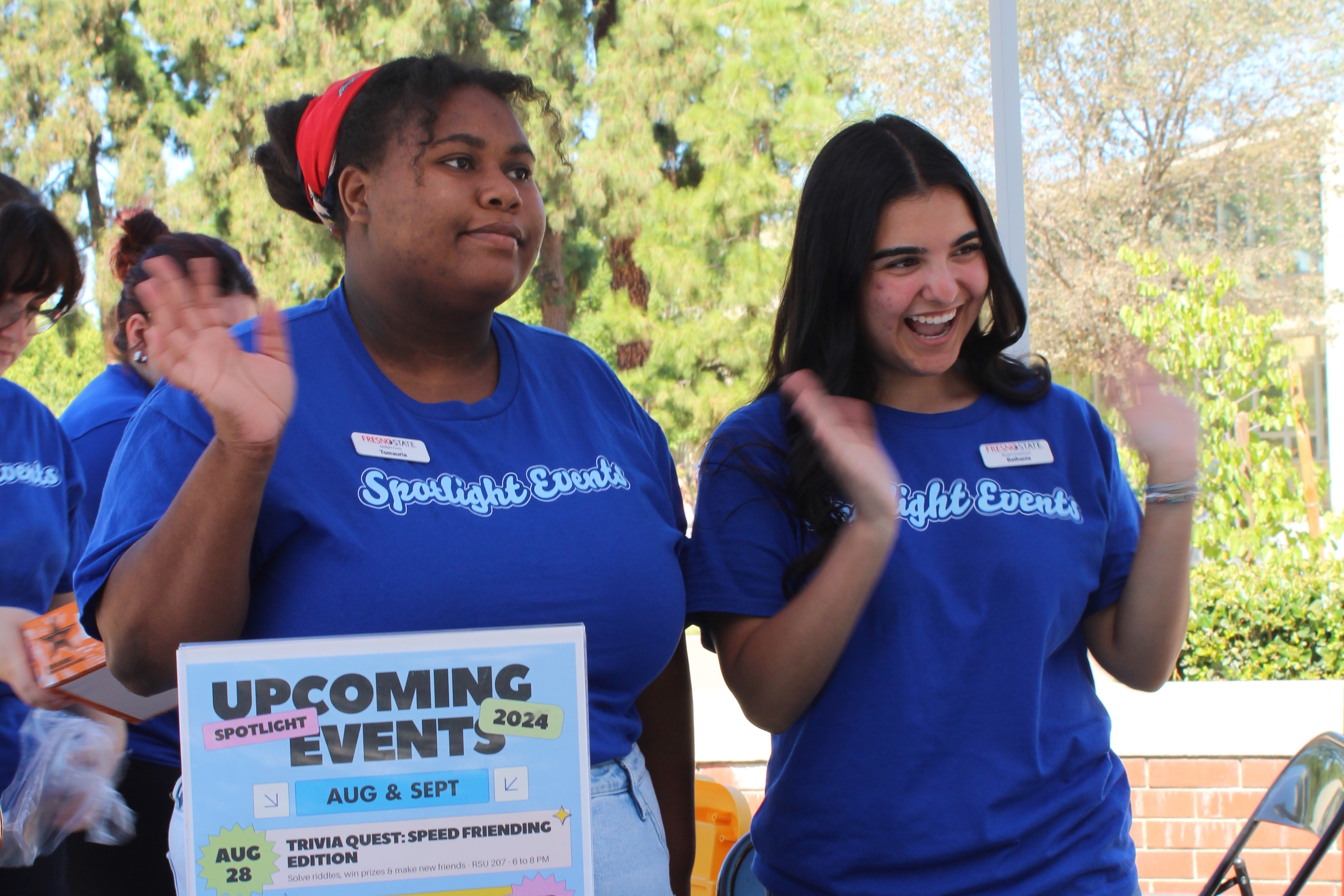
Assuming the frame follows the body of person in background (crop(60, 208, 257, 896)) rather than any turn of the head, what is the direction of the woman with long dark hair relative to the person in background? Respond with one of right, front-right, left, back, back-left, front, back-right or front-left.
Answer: front

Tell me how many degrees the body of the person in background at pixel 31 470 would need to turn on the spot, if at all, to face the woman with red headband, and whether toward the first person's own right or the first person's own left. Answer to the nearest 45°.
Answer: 0° — they already face them

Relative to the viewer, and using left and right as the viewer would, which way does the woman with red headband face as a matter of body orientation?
facing the viewer and to the right of the viewer

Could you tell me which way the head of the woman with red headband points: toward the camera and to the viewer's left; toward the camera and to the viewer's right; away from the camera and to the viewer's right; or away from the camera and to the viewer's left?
toward the camera and to the viewer's right

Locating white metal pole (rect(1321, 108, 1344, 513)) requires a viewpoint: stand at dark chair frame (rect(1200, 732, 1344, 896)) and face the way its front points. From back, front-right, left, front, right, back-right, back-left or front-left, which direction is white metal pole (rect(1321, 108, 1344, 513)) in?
back-right

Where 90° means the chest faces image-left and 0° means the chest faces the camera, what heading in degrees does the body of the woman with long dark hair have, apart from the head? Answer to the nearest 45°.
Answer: approximately 315°

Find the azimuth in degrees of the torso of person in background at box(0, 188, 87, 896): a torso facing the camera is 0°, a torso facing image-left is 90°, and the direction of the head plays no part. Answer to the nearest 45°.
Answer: approximately 0°

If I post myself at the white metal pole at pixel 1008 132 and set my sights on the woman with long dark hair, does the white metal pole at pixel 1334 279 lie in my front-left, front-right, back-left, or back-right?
back-left

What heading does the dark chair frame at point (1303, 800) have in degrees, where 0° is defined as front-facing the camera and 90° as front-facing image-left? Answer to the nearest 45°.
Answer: approximately 45°

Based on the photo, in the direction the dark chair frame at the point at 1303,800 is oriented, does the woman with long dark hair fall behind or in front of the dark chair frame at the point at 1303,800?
in front

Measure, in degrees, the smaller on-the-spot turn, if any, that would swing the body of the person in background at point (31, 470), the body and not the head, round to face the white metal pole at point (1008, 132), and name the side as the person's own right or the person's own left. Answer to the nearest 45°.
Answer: approximately 90° to the person's own left

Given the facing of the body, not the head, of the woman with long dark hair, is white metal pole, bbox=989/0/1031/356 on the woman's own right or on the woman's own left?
on the woman's own left
